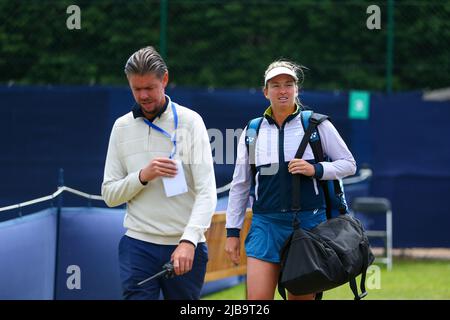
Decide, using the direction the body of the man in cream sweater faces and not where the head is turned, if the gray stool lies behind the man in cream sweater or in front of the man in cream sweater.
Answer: behind

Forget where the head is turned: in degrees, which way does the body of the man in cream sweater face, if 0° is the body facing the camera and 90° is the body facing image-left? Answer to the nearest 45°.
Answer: approximately 0°

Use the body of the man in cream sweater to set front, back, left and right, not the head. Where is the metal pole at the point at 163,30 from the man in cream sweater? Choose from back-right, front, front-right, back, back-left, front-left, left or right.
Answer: back

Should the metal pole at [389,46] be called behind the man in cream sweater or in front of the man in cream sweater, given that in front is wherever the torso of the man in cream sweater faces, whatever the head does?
behind
